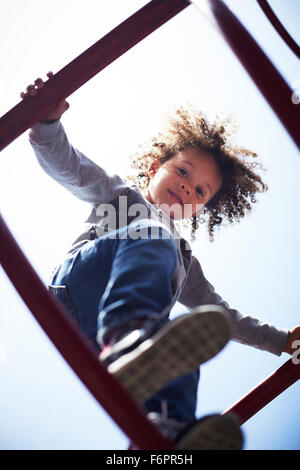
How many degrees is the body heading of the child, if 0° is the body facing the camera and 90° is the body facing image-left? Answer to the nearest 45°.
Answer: approximately 315°
